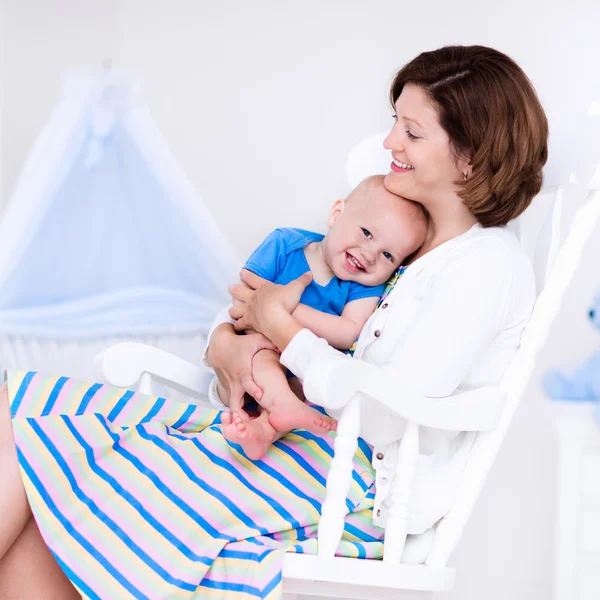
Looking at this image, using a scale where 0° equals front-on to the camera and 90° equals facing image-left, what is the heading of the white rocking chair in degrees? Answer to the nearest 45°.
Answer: approximately 45°

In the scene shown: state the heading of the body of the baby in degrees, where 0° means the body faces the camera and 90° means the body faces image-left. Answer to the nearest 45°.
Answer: approximately 0°

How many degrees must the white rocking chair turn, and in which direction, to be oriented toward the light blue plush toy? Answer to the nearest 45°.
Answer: approximately 180°
